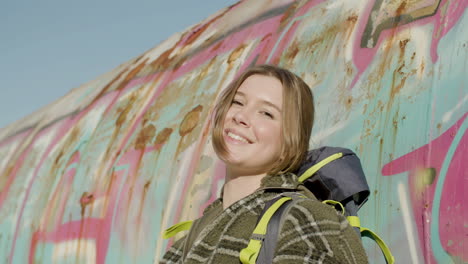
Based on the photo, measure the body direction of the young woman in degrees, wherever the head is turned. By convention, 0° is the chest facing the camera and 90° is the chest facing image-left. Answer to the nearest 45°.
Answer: approximately 45°
